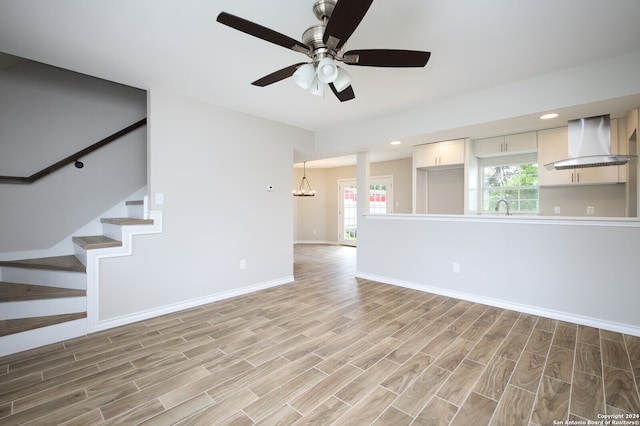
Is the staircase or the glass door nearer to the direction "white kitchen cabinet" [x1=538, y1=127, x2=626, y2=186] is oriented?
the staircase

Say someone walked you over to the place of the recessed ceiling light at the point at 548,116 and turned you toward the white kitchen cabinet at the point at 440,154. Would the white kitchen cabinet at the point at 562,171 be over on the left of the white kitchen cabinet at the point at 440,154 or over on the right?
right

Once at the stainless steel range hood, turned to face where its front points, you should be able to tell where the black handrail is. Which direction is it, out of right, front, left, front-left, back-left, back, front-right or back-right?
front-right

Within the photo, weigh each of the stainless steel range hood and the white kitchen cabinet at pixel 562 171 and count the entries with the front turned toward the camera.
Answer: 2

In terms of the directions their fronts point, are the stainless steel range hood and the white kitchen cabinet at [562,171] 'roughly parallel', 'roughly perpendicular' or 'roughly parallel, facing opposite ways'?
roughly parallel

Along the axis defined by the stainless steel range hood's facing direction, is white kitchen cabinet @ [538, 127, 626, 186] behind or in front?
behind

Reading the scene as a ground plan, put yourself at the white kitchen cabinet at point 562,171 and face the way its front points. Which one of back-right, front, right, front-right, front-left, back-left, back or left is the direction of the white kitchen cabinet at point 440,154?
right

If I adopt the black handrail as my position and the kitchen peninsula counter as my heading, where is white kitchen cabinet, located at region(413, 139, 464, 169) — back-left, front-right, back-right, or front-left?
front-left

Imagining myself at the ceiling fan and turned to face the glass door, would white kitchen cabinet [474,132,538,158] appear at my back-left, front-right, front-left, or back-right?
front-right

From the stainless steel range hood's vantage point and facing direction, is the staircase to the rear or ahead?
ahead

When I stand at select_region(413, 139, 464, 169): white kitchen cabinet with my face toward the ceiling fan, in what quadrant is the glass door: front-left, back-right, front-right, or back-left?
back-right

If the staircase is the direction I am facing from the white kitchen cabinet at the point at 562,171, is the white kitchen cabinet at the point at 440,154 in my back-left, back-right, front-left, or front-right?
front-right

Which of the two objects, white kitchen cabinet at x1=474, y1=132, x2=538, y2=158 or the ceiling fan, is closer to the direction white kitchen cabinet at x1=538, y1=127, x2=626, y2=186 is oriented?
the ceiling fan

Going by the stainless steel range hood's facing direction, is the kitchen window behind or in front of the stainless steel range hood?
behind

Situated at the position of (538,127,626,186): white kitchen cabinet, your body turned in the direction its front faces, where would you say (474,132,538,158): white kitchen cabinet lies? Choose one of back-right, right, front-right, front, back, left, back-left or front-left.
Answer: right

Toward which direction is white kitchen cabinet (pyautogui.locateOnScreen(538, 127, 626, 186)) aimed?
toward the camera

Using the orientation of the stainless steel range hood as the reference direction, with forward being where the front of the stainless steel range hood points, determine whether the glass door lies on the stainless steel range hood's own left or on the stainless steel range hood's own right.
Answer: on the stainless steel range hood's own right

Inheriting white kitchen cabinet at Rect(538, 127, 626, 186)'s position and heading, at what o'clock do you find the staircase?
The staircase is roughly at 1 o'clock from the white kitchen cabinet.

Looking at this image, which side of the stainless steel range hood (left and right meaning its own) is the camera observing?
front
